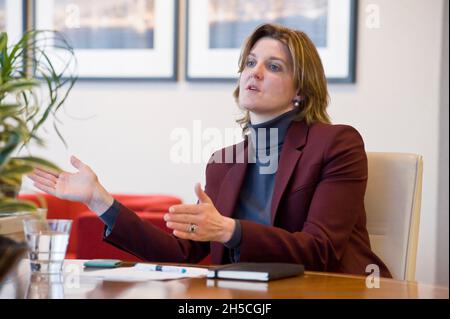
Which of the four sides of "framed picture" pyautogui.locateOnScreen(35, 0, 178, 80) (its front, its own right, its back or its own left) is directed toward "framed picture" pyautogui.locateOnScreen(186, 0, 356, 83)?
left

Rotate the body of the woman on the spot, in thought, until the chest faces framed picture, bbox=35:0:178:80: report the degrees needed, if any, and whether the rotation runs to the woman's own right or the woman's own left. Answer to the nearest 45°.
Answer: approximately 135° to the woman's own right

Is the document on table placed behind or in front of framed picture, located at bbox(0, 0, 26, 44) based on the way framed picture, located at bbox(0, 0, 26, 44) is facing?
in front

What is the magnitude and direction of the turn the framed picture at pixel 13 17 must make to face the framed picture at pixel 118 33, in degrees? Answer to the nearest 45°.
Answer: approximately 45° to its left

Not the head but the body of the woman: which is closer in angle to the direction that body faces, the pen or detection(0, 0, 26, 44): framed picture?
the pen

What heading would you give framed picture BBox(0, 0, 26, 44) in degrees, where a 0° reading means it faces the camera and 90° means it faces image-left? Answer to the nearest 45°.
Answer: approximately 0°

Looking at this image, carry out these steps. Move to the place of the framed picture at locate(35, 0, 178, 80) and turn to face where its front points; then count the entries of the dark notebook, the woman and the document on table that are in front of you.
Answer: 3

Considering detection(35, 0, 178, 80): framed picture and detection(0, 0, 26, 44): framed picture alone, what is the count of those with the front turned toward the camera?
2

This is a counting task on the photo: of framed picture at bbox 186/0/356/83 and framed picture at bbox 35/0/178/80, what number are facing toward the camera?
2

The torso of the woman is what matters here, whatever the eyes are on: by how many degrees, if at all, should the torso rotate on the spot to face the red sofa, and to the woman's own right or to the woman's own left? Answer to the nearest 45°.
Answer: approximately 90° to the woman's own right

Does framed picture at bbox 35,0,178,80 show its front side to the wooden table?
yes

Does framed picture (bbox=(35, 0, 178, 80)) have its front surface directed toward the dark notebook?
yes

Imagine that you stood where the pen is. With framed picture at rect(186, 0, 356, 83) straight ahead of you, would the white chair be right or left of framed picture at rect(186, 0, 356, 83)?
right

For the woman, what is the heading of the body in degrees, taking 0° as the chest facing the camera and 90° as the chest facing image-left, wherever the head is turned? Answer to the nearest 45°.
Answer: approximately 45°
